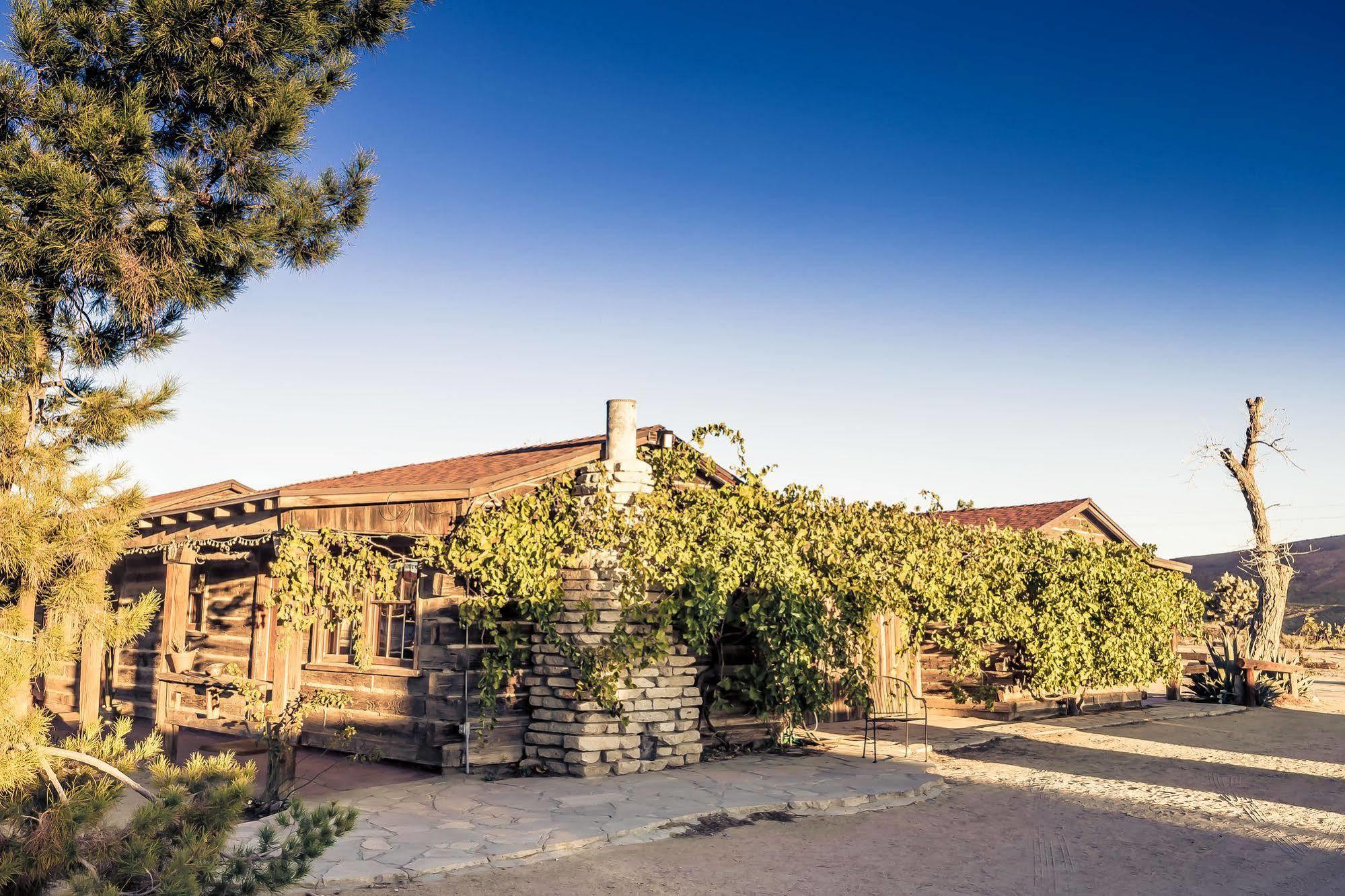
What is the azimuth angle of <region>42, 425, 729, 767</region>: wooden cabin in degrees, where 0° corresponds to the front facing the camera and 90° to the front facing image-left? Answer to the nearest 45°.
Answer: approximately 45°

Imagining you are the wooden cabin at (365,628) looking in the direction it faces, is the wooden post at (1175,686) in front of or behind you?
behind

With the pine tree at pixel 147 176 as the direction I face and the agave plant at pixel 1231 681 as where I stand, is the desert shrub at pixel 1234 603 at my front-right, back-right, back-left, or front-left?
back-right
